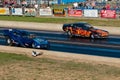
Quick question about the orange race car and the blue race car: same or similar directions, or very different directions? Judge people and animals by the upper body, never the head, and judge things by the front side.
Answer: same or similar directions
